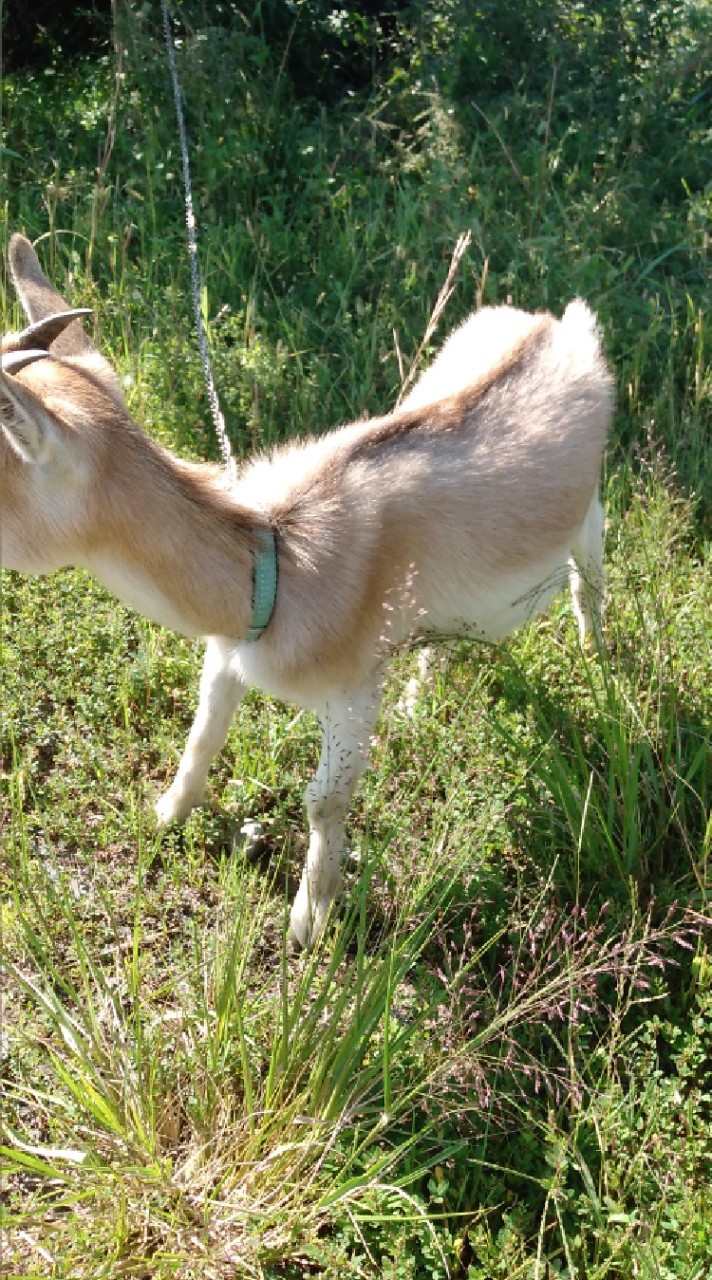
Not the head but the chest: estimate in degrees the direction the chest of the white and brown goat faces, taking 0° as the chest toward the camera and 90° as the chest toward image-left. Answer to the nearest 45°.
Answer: approximately 45°
